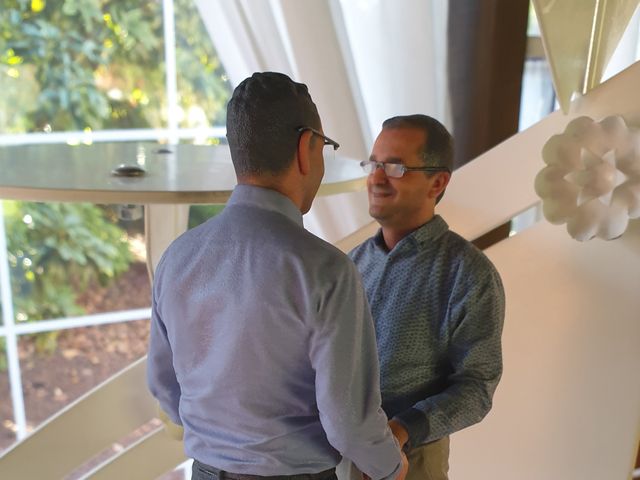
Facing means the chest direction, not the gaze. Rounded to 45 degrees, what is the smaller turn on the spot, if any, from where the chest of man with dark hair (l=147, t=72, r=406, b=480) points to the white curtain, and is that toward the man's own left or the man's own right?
approximately 45° to the man's own left

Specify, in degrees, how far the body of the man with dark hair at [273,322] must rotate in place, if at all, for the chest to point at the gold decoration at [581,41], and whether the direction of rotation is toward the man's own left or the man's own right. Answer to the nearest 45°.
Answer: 0° — they already face it

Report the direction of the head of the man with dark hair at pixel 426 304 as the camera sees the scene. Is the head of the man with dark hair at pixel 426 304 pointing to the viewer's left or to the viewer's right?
to the viewer's left

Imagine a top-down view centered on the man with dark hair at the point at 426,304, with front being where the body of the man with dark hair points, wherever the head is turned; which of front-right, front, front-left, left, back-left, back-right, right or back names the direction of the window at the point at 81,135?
right

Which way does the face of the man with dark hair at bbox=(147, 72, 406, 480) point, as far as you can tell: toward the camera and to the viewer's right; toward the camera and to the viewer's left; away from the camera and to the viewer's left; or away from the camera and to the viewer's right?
away from the camera and to the viewer's right

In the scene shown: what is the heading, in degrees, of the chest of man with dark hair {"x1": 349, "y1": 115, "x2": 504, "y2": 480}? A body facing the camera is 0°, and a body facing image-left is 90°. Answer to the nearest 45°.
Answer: approximately 45°

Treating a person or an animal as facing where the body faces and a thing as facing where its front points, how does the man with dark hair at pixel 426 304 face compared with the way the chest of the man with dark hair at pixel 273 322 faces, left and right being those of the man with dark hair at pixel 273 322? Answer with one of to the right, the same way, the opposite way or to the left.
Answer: the opposite way

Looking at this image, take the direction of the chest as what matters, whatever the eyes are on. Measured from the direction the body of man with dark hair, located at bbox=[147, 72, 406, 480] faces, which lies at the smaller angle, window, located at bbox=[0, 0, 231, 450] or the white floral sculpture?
the white floral sculpture

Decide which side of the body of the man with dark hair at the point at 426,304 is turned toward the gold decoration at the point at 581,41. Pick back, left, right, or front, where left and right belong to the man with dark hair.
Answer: back

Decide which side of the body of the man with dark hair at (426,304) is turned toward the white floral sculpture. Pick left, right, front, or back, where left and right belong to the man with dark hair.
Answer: back

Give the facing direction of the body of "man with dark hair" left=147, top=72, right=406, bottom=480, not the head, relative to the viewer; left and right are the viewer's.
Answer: facing away from the viewer and to the right of the viewer

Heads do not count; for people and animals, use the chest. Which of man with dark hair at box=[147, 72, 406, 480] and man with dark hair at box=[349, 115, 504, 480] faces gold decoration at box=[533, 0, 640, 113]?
man with dark hair at box=[147, 72, 406, 480]
